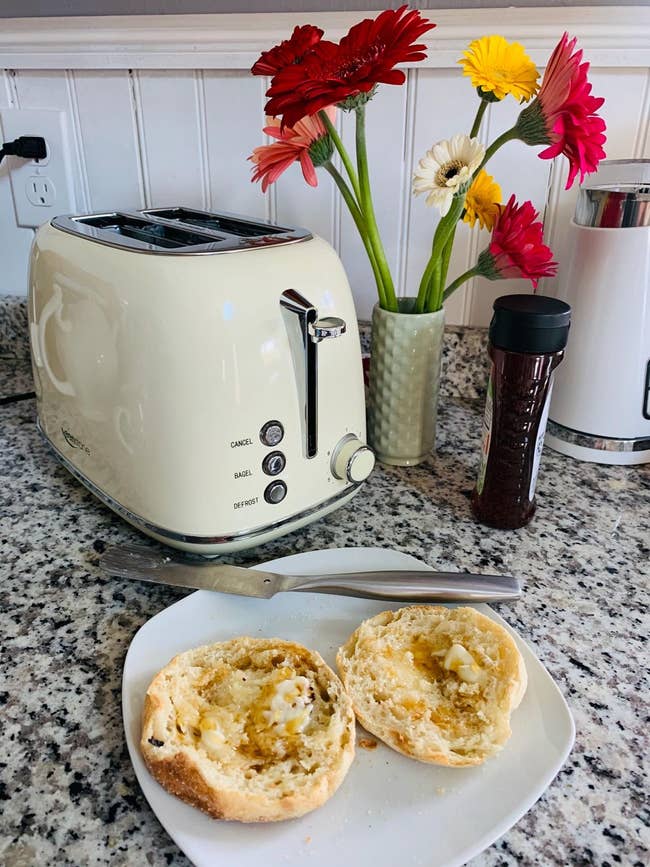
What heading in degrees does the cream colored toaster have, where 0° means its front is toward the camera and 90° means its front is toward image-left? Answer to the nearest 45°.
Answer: approximately 315°
